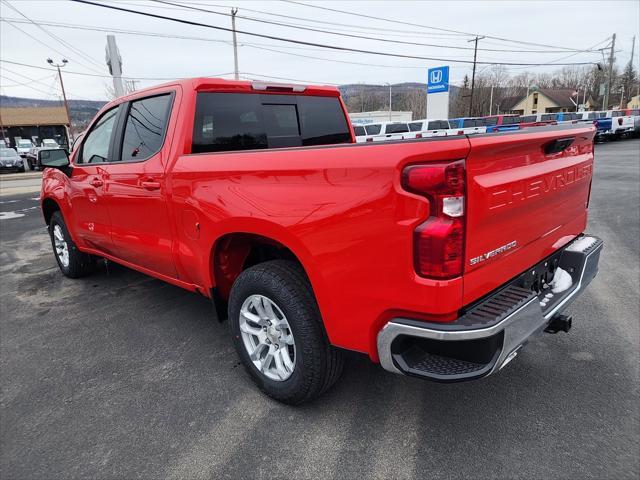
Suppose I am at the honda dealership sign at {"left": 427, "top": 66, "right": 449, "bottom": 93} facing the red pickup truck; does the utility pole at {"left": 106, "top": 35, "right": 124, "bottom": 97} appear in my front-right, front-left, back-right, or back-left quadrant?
front-right

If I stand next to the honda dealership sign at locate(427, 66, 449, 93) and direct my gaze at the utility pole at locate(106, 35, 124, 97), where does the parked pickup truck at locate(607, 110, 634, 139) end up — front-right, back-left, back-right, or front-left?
back-left

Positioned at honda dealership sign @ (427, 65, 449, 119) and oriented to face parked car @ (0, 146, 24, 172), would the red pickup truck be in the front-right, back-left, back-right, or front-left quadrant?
front-left

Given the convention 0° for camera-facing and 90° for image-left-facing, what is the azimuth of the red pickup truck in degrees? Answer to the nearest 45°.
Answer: approximately 135°

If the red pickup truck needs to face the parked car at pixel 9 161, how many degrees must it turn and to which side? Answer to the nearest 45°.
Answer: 0° — it already faces it

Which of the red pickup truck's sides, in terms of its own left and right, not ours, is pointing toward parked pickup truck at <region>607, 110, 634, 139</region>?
right

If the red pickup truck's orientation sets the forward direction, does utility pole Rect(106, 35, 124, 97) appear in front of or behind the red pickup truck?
in front

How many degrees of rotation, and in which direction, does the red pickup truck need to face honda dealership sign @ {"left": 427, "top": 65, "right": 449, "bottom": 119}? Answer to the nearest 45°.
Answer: approximately 45° to its right

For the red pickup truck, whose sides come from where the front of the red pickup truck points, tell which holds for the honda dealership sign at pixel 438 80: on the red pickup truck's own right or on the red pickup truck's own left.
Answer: on the red pickup truck's own right
